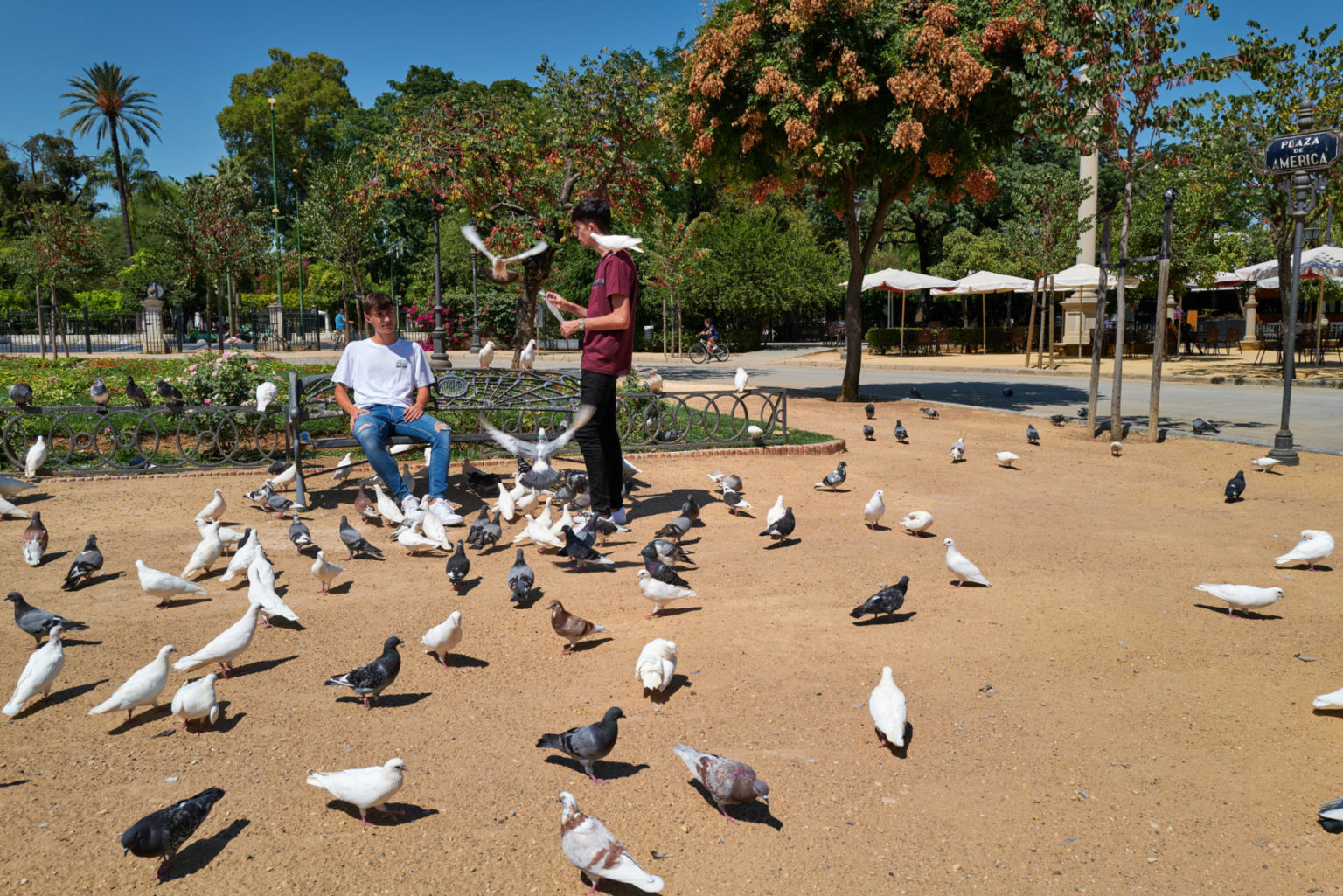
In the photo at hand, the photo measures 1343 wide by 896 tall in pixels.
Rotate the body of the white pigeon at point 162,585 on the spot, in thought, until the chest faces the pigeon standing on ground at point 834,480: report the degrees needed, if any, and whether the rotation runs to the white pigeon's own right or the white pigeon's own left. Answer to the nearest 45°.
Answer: approximately 180°

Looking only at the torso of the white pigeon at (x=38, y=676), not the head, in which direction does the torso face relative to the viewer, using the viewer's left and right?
facing away from the viewer and to the right of the viewer

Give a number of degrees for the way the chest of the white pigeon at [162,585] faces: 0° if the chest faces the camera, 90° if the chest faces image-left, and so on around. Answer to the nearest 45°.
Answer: approximately 90°

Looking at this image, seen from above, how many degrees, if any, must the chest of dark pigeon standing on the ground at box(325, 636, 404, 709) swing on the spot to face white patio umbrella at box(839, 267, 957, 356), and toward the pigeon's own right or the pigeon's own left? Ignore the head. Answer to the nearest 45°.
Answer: approximately 45° to the pigeon's own left

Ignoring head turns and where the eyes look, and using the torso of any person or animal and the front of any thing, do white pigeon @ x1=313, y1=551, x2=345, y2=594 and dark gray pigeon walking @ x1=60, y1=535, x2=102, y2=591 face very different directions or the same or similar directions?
very different directions

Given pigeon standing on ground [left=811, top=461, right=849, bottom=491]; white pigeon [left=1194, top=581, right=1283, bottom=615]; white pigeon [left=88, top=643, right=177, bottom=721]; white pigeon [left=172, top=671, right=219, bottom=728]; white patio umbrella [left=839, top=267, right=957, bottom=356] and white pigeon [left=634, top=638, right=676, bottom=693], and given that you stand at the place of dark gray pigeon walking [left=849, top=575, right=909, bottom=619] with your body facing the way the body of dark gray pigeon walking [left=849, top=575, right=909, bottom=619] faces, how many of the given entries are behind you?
3

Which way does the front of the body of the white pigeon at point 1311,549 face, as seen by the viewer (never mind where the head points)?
to the viewer's right
